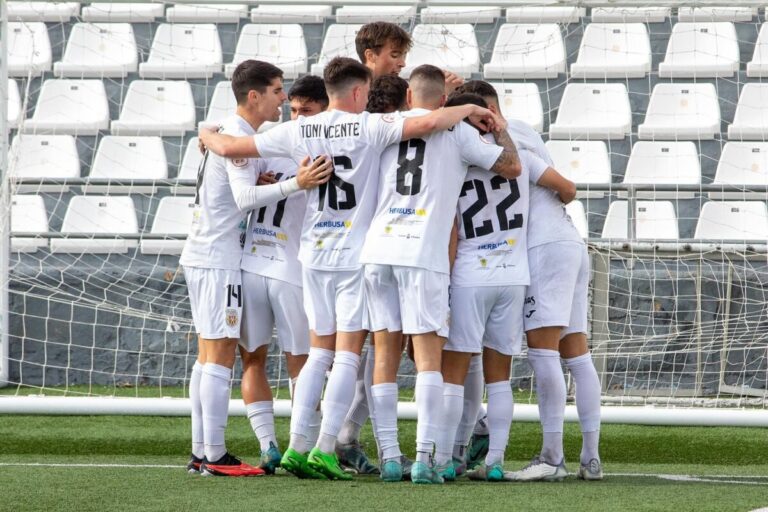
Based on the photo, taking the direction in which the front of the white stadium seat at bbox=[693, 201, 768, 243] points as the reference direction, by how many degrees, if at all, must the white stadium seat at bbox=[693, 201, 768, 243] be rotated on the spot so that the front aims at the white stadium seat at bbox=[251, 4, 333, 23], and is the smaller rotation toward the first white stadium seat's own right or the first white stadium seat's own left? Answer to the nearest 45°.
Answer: approximately 90° to the first white stadium seat's own right

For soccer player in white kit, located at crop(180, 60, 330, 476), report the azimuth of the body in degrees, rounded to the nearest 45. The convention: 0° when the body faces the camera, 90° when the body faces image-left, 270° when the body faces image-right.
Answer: approximately 270°

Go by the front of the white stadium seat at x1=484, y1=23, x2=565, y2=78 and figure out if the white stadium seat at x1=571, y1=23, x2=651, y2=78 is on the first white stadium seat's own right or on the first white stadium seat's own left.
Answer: on the first white stadium seat's own left

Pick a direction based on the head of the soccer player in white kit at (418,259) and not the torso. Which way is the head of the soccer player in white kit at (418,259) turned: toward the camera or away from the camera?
away from the camera

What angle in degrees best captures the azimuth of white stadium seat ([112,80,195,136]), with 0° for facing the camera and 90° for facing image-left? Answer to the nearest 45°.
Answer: approximately 0°

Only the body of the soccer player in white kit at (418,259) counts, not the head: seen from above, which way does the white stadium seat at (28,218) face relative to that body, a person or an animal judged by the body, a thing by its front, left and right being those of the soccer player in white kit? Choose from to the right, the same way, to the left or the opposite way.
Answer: the opposite way
